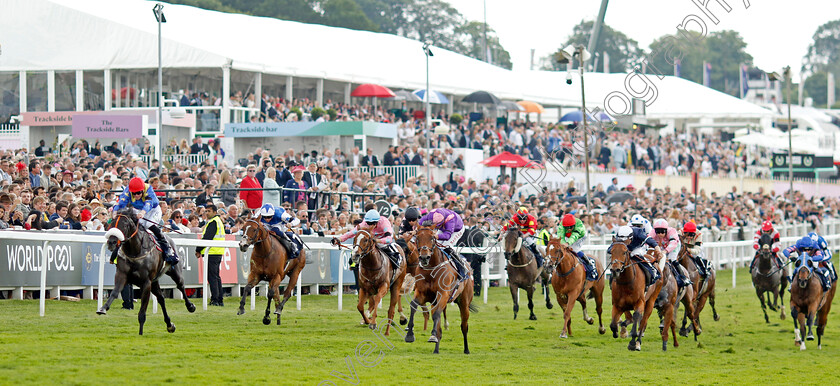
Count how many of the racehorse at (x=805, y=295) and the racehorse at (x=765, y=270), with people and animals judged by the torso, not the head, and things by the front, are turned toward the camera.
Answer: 2

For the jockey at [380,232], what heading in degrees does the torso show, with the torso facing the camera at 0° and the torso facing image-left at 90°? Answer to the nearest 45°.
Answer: approximately 45°

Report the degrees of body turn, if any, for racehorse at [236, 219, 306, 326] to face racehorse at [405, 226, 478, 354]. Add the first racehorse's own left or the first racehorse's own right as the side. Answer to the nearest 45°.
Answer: approximately 90° to the first racehorse's own left

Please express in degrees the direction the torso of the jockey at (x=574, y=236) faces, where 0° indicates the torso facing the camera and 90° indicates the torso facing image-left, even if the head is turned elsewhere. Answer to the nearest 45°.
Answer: approximately 45°

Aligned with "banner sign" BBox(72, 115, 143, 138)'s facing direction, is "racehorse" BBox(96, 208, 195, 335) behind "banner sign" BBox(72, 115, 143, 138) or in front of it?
in front

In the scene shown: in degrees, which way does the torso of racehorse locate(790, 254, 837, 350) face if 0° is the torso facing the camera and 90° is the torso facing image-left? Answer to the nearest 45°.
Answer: approximately 0°

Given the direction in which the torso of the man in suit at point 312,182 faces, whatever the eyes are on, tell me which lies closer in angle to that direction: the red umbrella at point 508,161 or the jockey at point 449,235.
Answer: the jockey
